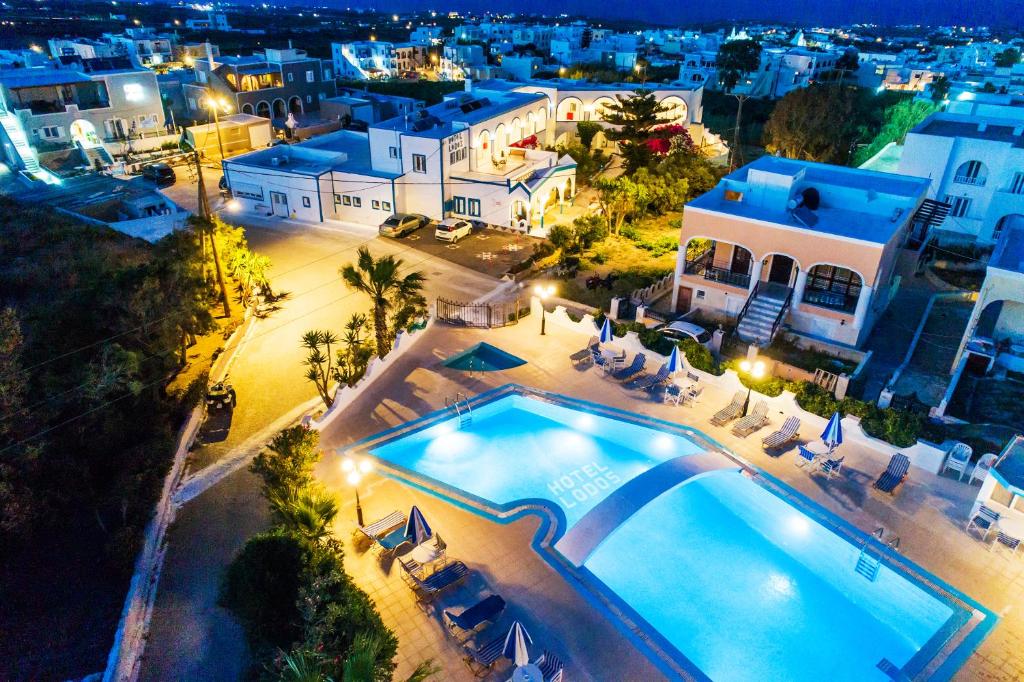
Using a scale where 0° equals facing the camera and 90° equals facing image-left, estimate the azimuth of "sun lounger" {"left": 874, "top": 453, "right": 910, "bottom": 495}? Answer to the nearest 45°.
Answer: approximately 45°

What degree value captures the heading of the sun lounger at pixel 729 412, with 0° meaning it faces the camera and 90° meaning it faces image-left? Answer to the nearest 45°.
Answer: approximately 45°

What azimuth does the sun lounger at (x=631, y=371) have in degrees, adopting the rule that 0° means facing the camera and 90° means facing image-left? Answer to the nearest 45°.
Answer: approximately 45°

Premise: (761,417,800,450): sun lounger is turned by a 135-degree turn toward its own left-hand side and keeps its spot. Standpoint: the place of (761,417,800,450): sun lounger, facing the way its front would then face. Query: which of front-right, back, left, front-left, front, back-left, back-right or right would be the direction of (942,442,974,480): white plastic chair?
front

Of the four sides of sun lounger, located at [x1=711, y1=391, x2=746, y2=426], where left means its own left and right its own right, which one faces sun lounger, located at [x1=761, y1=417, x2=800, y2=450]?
left

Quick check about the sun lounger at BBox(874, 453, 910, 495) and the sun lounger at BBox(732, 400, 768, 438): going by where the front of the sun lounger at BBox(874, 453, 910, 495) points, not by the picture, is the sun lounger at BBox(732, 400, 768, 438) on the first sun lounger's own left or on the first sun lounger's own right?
on the first sun lounger's own right

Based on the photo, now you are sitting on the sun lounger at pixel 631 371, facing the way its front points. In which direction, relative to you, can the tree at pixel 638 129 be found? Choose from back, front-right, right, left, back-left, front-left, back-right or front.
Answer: back-right

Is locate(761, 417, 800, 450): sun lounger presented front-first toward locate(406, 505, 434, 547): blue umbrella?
yes

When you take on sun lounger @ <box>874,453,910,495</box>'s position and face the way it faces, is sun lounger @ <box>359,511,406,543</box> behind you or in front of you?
in front
